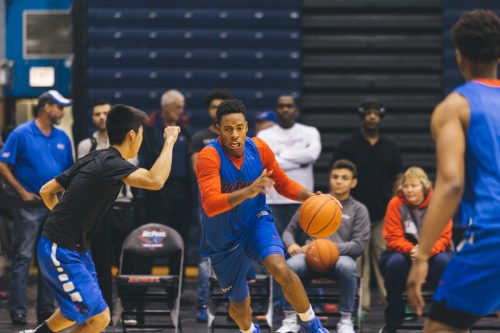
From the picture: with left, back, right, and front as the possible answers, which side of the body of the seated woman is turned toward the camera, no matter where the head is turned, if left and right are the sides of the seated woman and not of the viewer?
front

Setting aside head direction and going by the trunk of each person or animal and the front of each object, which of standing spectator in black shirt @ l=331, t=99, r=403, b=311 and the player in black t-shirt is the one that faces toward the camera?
the standing spectator in black shirt

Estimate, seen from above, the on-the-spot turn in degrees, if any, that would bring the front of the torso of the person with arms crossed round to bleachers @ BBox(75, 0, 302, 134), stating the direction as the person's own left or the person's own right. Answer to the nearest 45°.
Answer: approximately 135° to the person's own right

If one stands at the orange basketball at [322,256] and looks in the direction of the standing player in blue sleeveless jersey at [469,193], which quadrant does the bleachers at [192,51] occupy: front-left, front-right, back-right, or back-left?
back-right

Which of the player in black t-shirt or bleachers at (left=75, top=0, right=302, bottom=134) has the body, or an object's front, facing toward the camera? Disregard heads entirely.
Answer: the bleachers

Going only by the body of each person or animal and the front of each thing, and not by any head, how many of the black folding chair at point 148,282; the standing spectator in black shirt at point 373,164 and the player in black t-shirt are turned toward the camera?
2

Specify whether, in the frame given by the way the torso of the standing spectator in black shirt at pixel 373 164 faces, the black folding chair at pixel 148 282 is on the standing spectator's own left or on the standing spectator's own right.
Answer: on the standing spectator's own right

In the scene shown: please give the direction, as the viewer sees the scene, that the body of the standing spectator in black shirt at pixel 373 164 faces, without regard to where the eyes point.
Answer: toward the camera

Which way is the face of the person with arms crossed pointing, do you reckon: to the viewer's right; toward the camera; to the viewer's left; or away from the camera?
toward the camera

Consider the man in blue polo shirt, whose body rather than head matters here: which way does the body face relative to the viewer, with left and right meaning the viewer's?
facing the viewer and to the right of the viewer

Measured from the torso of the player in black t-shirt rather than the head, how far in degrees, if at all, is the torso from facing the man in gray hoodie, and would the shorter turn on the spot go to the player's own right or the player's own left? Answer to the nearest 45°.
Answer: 0° — they already face them

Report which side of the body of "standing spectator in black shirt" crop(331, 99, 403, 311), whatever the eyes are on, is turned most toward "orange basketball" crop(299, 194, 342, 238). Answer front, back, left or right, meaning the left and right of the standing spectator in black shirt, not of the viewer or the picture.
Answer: front

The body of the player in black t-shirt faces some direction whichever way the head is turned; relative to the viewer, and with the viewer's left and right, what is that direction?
facing away from the viewer and to the right of the viewer

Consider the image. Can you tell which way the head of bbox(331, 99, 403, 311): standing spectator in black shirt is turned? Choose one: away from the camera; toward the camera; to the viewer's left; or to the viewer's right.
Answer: toward the camera

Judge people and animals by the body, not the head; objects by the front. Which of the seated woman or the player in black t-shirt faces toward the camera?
the seated woman

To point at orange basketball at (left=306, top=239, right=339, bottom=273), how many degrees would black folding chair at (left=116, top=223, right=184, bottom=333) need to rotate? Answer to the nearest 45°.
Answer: approximately 90° to its left

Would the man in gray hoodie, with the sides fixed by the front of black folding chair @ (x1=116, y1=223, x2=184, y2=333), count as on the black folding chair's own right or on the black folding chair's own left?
on the black folding chair's own left

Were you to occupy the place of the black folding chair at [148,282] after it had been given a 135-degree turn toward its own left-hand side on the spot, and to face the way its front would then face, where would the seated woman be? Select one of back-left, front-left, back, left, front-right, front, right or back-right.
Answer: front-right
